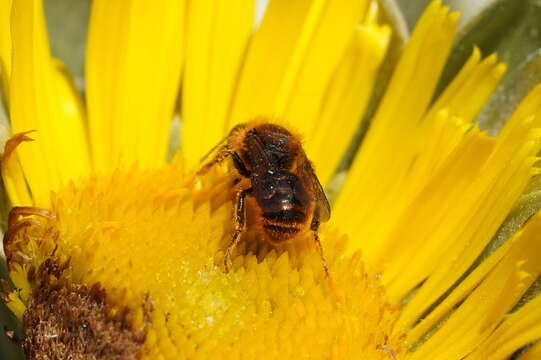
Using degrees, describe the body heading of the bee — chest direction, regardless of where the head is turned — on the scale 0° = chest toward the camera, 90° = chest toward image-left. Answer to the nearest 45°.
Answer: approximately 180°
